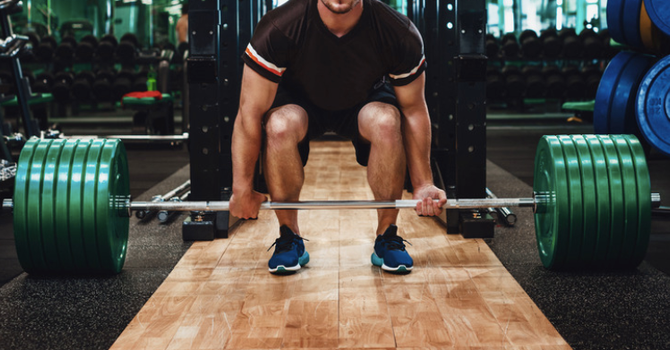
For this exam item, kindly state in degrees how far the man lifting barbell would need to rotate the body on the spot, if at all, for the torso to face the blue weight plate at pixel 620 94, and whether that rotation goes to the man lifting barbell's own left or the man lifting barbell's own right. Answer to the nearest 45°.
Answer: approximately 135° to the man lifting barbell's own left

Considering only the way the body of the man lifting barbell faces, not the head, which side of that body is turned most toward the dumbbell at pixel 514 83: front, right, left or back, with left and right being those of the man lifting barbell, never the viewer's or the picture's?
back

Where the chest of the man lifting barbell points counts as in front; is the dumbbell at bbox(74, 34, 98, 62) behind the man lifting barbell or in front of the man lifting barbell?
behind

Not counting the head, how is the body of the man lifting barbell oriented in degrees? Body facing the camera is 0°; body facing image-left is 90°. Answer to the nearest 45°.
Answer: approximately 0°
